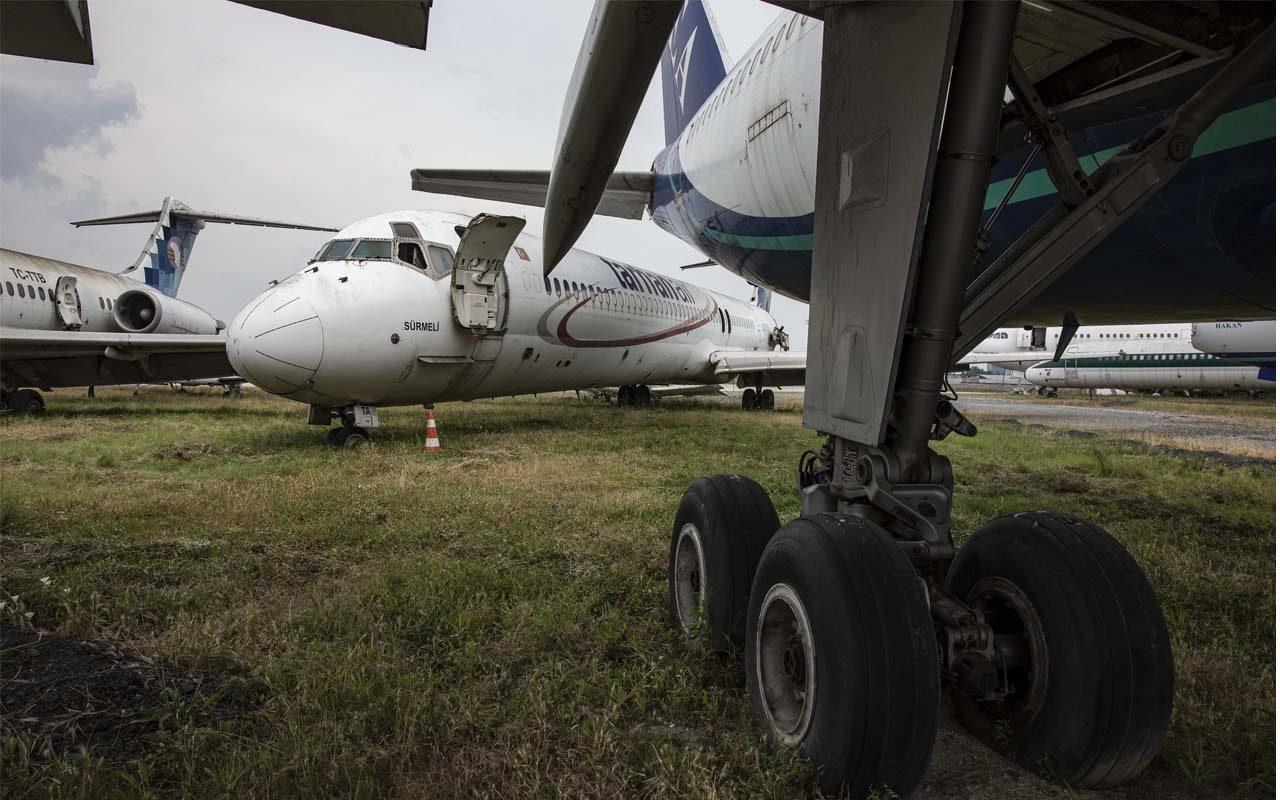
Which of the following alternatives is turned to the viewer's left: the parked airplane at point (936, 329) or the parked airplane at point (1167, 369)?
the parked airplane at point (1167, 369)

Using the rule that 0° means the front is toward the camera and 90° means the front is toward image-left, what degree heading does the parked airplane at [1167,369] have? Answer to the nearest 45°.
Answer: approximately 90°

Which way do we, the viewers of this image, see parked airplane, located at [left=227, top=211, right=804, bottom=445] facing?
facing the viewer and to the left of the viewer

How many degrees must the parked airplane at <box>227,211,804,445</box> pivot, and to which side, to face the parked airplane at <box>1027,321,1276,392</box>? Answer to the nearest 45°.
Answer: approximately 180°

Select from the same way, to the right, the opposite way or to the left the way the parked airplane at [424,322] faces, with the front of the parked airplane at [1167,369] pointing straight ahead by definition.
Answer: to the left

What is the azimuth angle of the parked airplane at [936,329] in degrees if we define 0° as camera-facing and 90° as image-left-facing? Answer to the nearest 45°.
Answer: approximately 315°

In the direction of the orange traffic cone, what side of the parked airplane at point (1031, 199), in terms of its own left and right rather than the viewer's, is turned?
back

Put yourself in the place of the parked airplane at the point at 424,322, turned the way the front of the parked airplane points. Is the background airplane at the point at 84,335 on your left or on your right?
on your right
